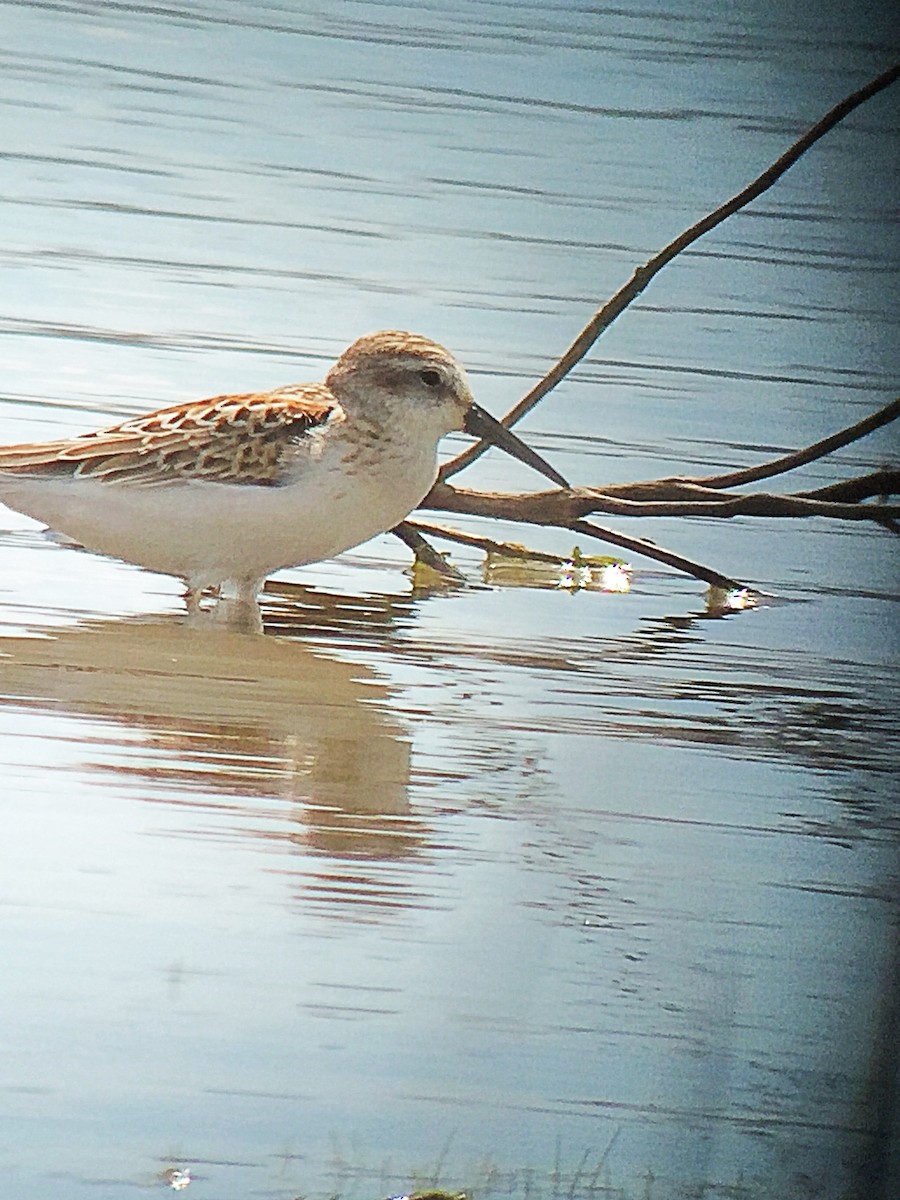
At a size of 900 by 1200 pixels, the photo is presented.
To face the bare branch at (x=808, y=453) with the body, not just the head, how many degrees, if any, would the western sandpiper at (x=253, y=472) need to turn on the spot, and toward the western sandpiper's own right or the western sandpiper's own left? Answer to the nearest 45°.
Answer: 0° — it already faces it

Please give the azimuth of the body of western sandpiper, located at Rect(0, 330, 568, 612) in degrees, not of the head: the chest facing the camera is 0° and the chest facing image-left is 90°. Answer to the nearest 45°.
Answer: approximately 270°

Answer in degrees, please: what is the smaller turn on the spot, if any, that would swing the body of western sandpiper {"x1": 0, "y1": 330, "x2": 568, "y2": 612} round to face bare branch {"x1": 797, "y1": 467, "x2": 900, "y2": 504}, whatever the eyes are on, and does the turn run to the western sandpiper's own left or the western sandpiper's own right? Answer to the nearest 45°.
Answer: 0° — it already faces it
